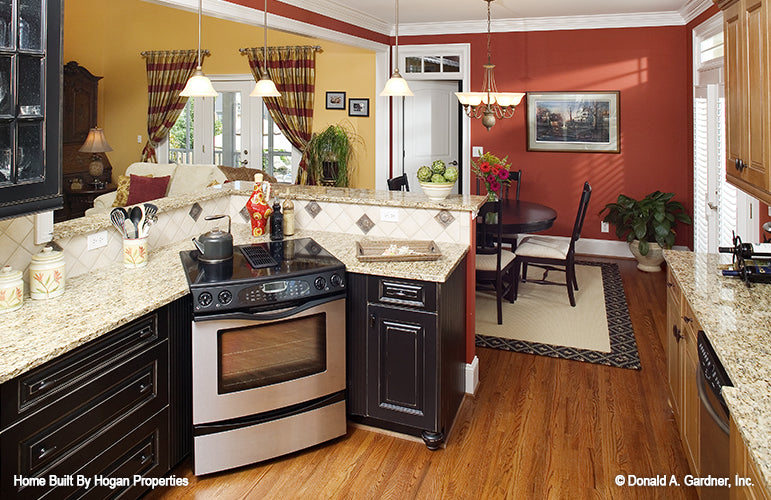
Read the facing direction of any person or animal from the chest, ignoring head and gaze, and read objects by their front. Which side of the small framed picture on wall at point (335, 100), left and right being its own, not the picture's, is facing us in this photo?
front

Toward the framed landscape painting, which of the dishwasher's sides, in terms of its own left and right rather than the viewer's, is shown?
right

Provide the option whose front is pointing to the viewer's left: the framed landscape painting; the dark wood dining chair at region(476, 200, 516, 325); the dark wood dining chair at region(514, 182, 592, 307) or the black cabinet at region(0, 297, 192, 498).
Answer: the dark wood dining chair at region(514, 182, 592, 307)

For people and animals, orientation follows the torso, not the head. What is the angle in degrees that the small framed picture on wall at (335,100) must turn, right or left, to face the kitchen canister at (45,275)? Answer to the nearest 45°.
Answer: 0° — it already faces it

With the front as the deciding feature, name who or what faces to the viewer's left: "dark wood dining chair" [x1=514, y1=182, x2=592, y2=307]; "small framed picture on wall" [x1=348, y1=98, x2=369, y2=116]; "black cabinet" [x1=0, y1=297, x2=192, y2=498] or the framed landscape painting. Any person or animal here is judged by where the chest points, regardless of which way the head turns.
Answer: the dark wood dining chair

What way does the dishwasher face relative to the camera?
to the viewer's left

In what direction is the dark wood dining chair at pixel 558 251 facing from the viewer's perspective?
to the viewer's left

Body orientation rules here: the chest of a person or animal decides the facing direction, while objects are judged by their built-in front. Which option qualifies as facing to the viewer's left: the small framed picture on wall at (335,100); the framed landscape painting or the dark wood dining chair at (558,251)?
the dark wood dining chair

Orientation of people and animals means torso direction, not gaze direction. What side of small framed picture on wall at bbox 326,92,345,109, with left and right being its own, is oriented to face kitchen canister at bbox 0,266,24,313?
front

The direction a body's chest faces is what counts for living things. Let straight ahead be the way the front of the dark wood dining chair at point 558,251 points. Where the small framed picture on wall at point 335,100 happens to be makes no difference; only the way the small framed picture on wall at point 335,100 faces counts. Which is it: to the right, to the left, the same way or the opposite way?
to the left

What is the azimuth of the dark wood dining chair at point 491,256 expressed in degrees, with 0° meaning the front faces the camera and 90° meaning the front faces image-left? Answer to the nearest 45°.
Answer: approximately 225°

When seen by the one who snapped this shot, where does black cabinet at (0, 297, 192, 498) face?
facing the viewer and to the right of the viewer
